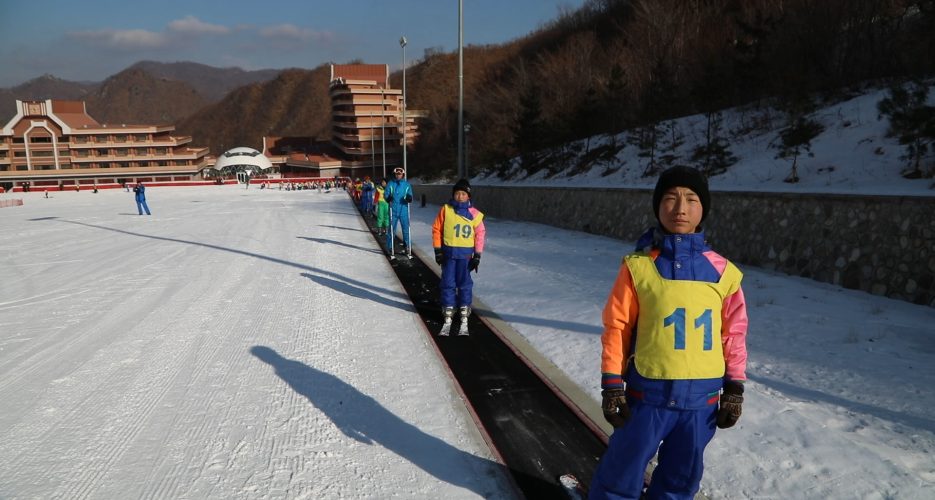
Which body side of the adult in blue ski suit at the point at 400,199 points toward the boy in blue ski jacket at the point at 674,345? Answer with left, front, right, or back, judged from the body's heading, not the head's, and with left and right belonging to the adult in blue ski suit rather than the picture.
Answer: front

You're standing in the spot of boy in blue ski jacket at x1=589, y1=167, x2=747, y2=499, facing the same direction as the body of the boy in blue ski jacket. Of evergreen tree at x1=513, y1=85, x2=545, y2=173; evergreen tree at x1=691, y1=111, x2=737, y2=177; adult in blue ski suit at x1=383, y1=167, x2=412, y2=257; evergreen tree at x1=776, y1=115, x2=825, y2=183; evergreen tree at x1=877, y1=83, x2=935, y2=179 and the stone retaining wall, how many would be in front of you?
0

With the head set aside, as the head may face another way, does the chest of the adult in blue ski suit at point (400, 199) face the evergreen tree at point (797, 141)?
no

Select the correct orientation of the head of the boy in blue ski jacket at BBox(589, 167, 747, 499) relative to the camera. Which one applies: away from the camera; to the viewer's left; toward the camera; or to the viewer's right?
toward the camera

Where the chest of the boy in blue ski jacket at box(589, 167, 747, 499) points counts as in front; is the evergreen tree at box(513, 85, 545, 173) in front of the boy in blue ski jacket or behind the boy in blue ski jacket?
behind

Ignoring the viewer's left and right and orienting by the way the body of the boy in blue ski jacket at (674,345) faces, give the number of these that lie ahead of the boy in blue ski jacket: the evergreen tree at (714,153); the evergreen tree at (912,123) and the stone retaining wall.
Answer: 0

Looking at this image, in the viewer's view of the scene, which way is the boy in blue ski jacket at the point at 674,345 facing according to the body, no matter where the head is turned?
toward the camera

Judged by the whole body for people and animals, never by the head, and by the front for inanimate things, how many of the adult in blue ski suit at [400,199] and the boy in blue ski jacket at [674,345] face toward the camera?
2

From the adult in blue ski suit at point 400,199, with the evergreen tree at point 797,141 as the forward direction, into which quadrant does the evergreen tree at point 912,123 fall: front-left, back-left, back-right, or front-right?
front-right

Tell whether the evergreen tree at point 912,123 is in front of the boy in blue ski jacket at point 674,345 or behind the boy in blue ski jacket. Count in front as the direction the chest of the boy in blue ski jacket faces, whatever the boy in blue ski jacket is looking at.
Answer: behind

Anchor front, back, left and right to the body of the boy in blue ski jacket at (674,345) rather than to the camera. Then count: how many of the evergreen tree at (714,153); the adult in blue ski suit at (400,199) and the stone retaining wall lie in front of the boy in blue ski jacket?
0

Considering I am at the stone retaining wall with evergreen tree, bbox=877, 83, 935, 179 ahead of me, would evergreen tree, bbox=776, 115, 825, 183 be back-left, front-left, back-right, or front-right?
front-left

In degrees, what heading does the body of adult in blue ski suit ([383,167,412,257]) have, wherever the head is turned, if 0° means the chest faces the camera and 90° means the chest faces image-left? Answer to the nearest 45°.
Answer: approximately 0°

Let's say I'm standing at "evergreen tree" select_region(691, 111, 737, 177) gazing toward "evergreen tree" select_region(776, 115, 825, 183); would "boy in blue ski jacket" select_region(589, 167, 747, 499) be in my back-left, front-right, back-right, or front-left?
front-right

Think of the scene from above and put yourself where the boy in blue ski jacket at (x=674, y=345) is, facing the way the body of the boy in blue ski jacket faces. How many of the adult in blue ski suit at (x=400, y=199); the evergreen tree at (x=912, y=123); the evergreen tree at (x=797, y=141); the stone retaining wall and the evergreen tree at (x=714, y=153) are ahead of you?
0
